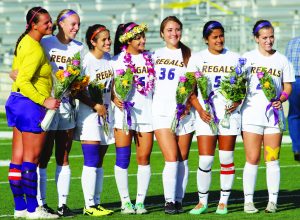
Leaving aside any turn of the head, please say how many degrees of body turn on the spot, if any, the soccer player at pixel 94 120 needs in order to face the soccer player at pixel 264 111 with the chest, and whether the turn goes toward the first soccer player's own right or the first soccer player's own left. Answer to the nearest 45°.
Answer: approximately 45° to the first soccer player's own left

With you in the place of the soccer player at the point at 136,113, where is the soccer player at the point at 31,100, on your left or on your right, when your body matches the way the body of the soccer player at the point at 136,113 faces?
on your right

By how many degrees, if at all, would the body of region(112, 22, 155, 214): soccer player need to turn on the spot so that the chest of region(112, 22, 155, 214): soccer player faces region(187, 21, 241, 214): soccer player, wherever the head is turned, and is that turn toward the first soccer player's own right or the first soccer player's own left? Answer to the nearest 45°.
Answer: approximately 45° to the first soccer player's own left

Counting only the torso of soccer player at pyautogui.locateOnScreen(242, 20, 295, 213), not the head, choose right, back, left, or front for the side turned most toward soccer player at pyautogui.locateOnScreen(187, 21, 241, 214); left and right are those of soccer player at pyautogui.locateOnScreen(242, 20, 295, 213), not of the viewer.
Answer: right

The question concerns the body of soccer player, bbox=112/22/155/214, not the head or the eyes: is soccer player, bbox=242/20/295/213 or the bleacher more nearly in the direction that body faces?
the soccer player

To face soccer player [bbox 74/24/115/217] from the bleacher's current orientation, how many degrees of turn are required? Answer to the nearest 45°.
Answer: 0° — it already faces them

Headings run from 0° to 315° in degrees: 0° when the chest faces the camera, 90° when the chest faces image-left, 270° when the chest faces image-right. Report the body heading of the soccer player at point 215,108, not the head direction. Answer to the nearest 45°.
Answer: approximately 0°

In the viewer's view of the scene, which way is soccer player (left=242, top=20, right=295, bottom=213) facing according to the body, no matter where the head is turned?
toward the camera

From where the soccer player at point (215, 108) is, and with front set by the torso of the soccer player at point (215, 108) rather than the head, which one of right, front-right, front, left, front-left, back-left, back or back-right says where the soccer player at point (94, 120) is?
right

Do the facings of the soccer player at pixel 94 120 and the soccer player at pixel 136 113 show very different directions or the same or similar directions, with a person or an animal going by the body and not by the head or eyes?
same or similar directions

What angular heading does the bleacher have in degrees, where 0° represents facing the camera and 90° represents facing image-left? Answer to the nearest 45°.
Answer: approximately 0°

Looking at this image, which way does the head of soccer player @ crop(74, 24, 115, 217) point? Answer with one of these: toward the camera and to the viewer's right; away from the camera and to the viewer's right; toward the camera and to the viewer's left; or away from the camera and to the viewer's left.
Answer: toward the camera and to the viewer's right

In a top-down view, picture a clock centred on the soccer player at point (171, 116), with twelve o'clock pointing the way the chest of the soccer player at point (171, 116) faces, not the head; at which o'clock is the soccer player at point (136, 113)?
the soccer player at point (136, 113) is roughly at 3 o'clock from the soccer player at point (171, 116).

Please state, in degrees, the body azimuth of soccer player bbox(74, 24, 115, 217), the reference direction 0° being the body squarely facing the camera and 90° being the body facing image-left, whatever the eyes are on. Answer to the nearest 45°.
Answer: approximately 315°

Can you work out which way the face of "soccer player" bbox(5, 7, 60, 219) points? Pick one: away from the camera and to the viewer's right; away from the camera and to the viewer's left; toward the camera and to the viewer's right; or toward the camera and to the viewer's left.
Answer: toward the camera and to the viewer's right
